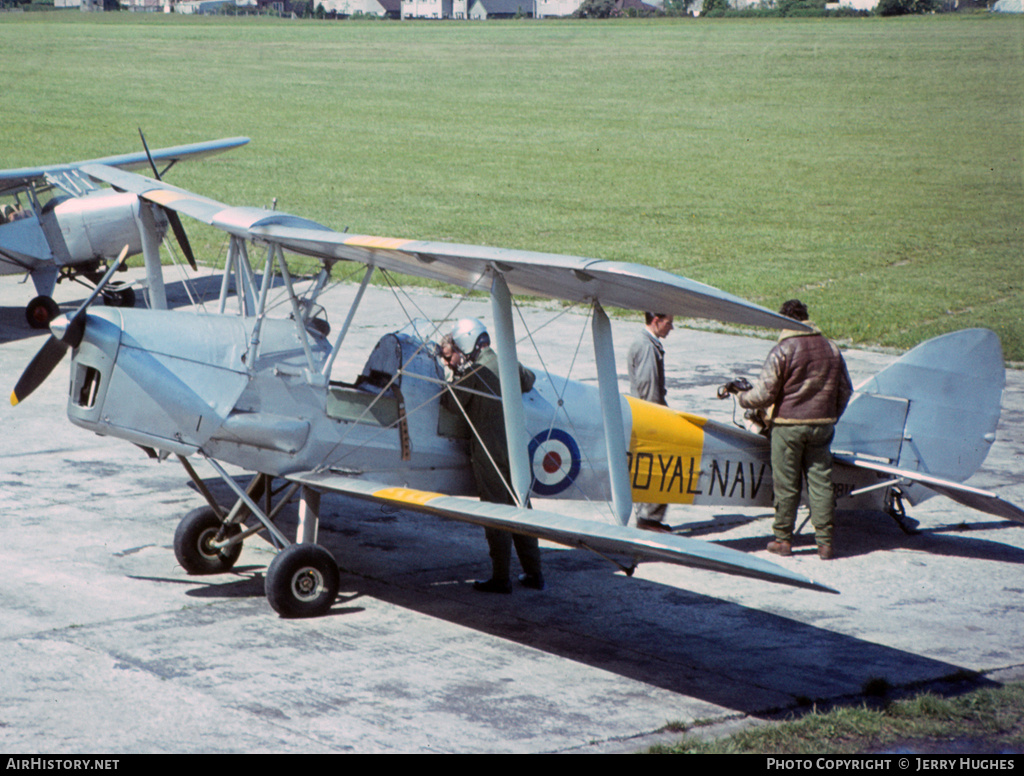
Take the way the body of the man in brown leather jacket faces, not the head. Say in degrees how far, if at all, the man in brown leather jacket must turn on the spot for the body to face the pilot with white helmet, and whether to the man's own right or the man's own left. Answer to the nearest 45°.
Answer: approximately 90° to the man's own left

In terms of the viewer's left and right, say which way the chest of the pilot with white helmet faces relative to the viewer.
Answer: facing to the left of the viewer

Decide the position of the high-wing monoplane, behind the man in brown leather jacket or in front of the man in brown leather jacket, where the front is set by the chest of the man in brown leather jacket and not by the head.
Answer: in front

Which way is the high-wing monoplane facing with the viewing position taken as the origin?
facing the viewer and to the right of the viewer

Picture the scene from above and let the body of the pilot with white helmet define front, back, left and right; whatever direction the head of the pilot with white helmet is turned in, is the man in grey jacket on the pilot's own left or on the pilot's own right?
on the pilot's own right

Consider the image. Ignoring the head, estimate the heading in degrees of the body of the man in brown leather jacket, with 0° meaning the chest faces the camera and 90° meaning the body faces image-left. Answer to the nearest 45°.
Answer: approximately 135°
